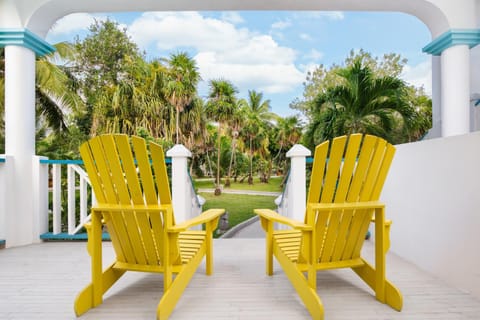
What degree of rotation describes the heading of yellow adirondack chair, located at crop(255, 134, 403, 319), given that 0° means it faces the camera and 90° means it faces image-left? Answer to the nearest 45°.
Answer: approximately 135°

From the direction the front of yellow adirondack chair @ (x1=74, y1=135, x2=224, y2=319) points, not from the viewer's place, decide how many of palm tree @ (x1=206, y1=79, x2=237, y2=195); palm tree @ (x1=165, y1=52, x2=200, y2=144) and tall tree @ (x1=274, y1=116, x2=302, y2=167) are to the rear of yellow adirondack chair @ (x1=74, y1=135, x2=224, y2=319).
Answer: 0

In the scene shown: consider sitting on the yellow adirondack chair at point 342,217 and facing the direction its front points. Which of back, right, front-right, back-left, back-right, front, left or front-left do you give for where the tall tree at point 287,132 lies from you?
front-right

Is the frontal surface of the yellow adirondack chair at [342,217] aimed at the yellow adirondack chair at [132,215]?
no

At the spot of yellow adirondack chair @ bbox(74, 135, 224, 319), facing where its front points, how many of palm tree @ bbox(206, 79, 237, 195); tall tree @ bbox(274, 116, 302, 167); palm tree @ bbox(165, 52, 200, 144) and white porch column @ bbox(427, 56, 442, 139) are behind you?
0

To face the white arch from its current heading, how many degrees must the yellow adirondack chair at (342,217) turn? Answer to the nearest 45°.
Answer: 0° — it already faces it

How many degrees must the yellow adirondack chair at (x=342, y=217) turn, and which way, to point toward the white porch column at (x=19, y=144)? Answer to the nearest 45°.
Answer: approximately 45° to its left

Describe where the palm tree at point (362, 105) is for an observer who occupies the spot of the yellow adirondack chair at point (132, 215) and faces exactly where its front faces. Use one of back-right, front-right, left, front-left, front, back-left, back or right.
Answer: front

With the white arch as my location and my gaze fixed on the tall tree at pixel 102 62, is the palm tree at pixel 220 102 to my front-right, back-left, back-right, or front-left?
front-right

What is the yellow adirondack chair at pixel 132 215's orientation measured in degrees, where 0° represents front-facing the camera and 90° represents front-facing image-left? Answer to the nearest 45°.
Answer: approximately 225°
